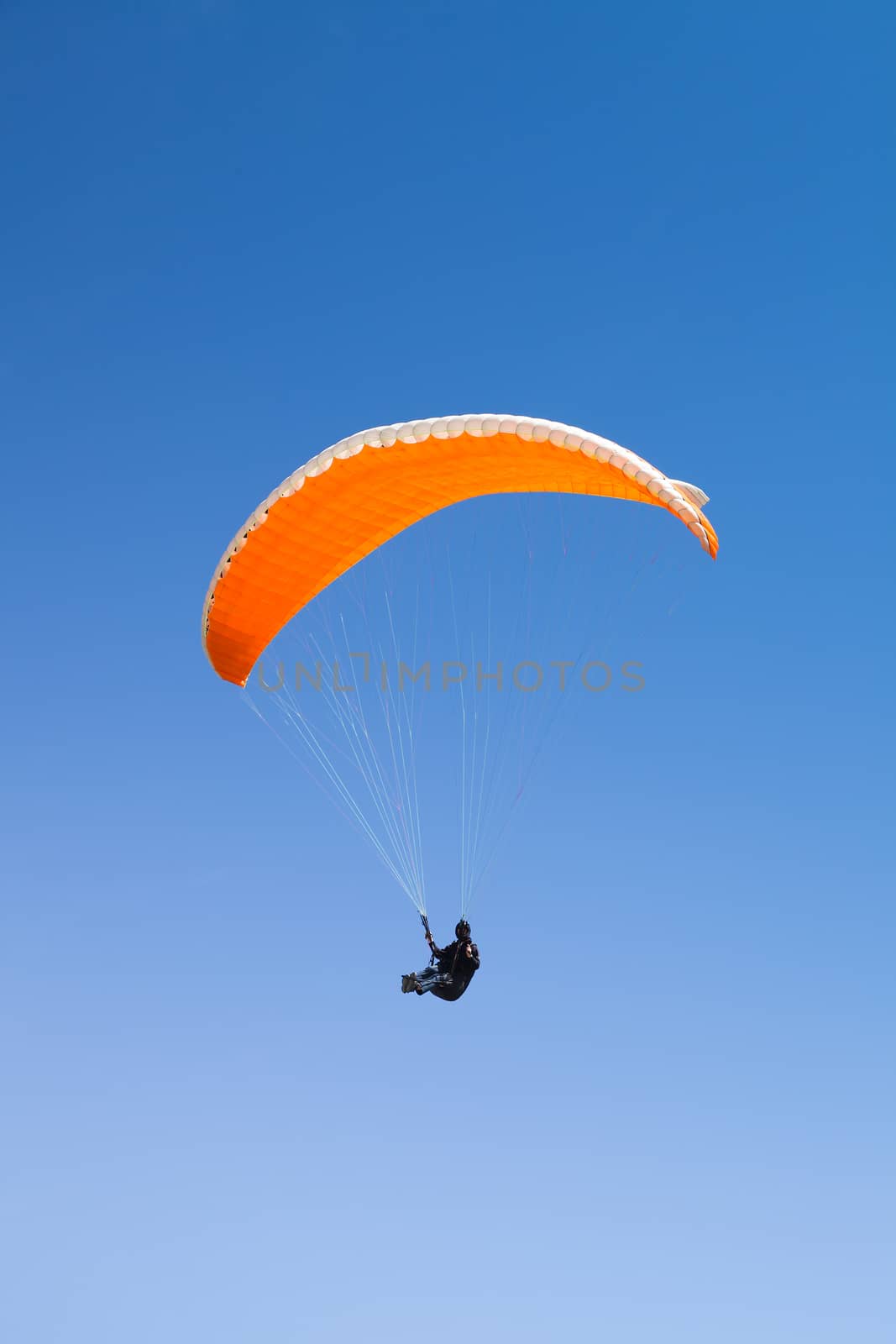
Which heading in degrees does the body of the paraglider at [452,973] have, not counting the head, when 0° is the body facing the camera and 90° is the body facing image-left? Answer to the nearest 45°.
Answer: approximately 45°

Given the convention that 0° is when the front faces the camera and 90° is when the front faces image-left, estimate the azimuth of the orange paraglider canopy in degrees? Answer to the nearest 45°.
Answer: approximately 45°
